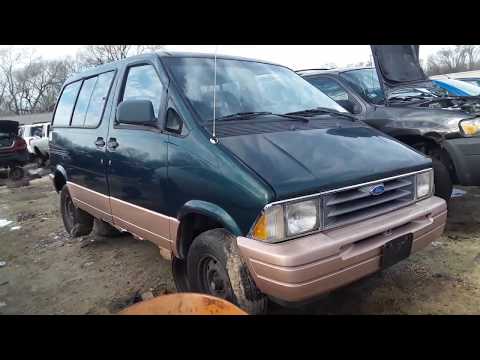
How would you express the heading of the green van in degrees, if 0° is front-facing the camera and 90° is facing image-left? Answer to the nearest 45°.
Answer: approximately 315°

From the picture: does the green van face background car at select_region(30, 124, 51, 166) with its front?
no

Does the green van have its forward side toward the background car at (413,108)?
no

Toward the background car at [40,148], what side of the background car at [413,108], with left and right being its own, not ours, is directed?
back

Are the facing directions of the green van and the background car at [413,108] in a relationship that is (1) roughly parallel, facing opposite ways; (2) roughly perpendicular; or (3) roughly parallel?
roughly parallel

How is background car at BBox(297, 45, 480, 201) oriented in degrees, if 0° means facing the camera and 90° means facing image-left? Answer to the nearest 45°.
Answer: approximately 315°

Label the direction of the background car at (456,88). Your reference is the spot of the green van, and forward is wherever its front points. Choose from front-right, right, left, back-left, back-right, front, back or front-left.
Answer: left

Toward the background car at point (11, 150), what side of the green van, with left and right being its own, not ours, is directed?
back

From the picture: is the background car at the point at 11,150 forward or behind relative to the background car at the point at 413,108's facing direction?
behind

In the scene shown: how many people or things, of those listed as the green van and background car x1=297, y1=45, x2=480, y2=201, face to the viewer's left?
0

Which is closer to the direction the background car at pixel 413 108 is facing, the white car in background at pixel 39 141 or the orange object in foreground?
the orange object in foreground

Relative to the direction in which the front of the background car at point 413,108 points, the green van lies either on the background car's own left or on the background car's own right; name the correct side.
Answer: on the background car's own right

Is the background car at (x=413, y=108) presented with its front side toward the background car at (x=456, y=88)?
no
